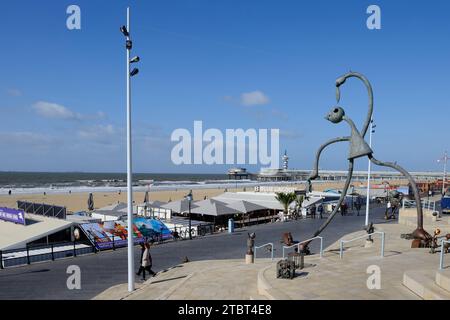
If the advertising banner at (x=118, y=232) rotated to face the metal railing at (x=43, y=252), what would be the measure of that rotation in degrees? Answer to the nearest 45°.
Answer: approximately 45° to its right

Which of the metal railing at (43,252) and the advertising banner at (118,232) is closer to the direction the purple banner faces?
the metal railing

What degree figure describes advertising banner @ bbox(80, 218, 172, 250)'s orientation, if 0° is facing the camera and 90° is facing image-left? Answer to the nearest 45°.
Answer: approximately 0°

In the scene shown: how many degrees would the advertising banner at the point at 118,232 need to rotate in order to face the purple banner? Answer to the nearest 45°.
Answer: approximately 90° to its right

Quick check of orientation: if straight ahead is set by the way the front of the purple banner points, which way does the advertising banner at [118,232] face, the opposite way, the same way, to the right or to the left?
the same way

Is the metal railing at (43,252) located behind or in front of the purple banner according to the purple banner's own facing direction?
in front

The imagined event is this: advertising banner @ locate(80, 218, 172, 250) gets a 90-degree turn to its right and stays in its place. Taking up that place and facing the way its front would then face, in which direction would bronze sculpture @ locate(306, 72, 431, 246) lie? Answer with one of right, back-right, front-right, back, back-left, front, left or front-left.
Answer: back-left

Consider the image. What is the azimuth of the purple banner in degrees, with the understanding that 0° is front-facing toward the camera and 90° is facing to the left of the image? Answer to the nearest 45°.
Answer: approximately 0°

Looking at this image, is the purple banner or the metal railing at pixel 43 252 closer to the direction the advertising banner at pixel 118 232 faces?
the metal railing

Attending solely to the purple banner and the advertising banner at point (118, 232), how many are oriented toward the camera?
2
